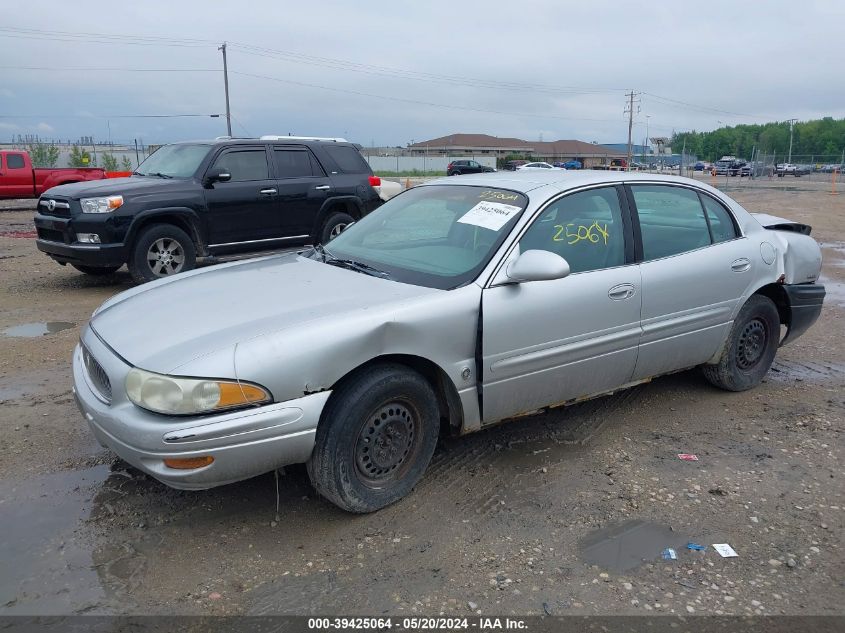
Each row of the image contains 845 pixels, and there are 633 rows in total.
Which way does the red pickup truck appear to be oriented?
to the viewer's left

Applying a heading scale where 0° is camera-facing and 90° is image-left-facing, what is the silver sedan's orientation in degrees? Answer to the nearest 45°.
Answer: approximately 45°

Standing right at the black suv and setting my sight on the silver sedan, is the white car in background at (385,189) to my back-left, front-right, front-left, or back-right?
back-left

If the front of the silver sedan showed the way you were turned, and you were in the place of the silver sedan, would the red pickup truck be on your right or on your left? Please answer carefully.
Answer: on your right

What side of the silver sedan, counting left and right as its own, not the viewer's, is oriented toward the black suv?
right

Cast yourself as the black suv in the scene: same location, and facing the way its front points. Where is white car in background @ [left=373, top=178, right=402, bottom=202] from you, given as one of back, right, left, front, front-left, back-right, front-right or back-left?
back

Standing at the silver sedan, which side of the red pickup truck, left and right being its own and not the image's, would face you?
left

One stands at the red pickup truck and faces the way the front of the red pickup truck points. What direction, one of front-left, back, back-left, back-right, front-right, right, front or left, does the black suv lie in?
left

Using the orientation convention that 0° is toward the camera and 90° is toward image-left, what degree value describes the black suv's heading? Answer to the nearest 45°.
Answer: approximately 45°
